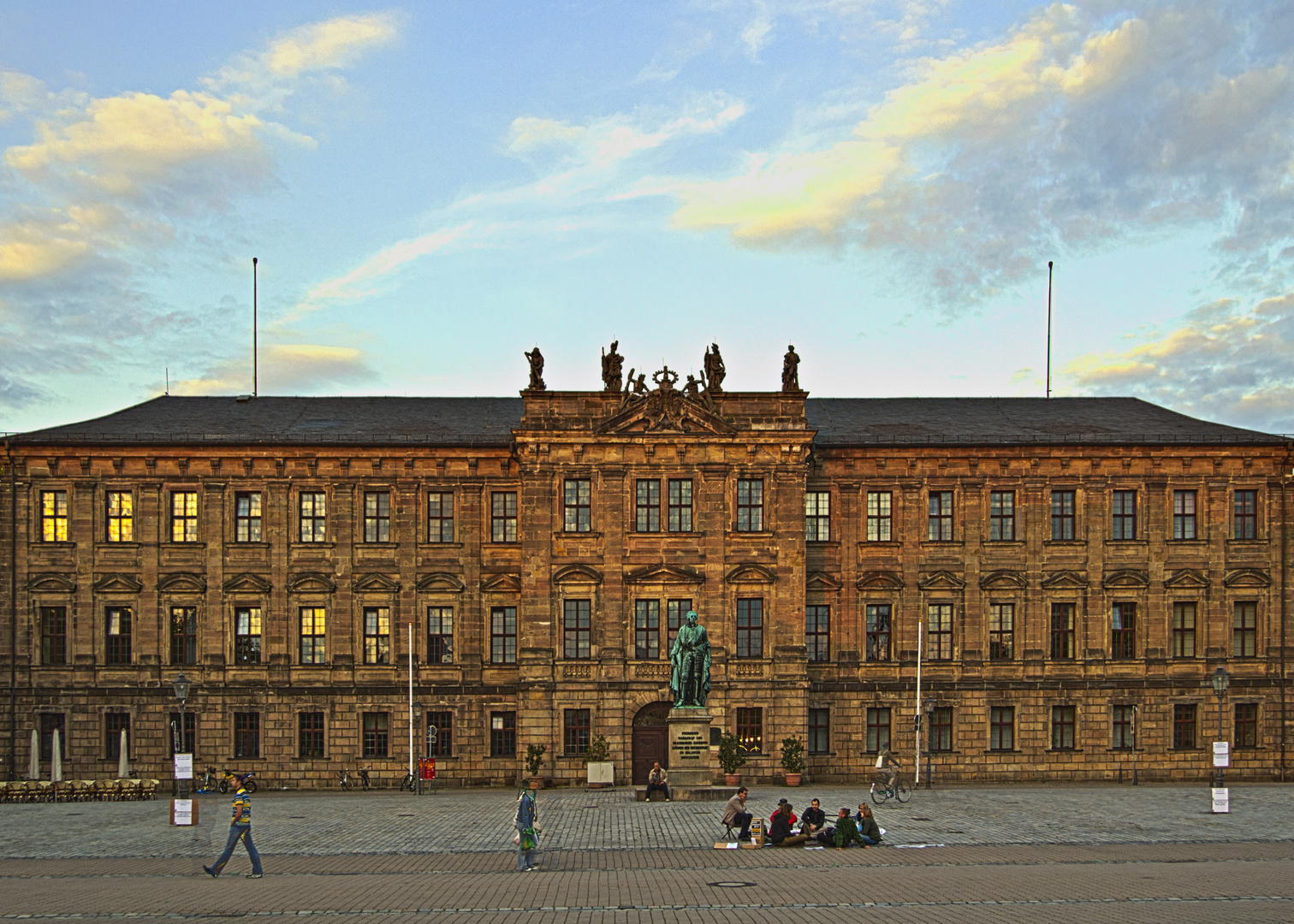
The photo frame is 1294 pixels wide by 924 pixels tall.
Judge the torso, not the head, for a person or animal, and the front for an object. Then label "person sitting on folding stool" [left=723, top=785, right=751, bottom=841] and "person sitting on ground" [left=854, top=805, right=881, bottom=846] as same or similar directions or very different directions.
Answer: very different directions

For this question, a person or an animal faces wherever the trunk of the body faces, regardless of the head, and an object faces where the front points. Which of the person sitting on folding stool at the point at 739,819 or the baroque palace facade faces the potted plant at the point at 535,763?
the baroque palace facade

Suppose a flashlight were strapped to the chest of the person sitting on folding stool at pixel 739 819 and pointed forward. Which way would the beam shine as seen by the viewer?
to the viewer's right

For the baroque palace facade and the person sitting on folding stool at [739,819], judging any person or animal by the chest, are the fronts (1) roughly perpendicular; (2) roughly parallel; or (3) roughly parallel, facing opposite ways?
roughly perpendicular

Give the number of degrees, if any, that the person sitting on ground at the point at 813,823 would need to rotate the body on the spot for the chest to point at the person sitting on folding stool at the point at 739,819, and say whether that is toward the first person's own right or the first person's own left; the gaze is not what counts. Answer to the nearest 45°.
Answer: approximately 90° to the first person's own right

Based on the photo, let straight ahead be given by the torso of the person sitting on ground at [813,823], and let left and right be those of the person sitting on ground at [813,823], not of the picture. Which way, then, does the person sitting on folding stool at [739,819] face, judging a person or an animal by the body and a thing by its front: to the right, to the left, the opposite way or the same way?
to the left

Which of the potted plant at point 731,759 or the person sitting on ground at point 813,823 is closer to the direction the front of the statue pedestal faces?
the person sitting on ground

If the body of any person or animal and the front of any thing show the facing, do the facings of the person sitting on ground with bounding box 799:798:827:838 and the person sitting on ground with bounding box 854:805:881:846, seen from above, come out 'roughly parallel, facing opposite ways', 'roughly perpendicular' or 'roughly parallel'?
roughly perpendicular

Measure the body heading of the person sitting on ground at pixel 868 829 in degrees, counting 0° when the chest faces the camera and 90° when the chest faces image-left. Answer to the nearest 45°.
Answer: approximately 90°

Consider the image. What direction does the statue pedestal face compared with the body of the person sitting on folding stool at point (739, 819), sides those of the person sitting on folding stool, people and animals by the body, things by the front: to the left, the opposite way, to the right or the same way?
to the right
